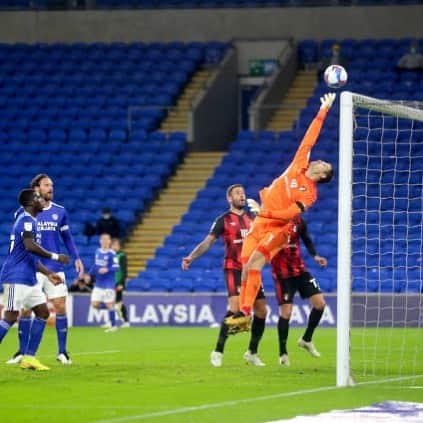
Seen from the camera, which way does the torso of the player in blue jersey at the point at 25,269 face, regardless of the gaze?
to the viewer's right

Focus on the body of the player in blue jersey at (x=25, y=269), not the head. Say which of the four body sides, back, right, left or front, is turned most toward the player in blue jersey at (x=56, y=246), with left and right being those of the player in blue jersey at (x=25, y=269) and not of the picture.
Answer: left

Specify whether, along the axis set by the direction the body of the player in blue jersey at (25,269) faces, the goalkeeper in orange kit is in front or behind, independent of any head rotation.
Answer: in front

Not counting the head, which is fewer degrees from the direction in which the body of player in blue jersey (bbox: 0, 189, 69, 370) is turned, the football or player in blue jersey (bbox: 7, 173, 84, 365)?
the football

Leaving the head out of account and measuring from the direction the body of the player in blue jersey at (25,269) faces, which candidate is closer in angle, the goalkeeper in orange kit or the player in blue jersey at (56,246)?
the goalkeeper in orange kit

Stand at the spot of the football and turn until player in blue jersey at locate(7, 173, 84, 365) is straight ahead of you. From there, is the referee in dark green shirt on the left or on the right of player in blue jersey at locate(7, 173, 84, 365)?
right

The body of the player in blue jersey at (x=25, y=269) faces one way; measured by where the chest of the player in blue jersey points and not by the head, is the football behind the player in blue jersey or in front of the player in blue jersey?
in front
